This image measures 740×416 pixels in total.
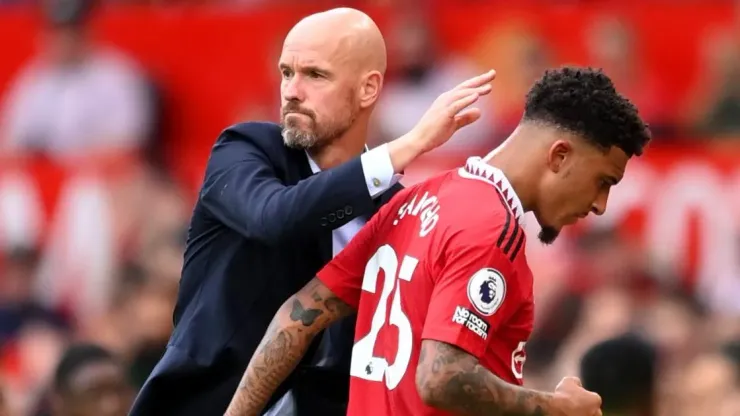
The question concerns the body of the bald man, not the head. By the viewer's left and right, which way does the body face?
facing the viewer and to the right of the viewer
